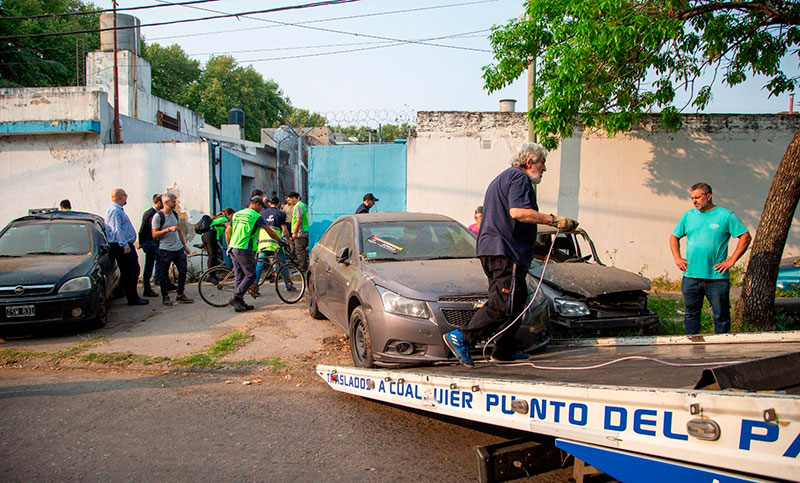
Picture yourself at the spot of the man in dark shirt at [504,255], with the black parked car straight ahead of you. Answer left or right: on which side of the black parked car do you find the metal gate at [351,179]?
right

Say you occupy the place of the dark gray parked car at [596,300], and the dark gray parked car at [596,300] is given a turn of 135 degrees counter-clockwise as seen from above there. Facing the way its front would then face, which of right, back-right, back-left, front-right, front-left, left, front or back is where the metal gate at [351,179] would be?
front-left

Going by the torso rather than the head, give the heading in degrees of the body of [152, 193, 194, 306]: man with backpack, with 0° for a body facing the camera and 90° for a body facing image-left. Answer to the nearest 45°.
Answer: approximately 315°

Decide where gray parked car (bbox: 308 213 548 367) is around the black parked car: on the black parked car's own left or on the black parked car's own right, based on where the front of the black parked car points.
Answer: on the black parked car's own left

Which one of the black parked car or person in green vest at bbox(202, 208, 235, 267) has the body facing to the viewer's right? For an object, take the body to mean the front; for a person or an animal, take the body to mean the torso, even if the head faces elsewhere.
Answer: the person in green vest

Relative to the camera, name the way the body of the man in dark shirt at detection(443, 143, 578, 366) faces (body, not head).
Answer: to the viewer's right

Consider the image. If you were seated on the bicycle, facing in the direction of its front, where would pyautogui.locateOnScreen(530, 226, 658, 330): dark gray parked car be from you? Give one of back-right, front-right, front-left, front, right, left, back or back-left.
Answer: front-right

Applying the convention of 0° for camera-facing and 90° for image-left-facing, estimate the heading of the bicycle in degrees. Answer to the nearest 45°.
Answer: approximately 270°

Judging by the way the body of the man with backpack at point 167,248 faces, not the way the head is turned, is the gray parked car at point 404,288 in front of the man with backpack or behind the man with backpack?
in front

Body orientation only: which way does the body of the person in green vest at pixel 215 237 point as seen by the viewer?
to the viewer's right

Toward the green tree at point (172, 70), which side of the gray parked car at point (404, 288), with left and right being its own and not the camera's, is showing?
back

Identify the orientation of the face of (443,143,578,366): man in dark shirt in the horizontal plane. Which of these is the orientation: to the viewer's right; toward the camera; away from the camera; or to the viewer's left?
to the viewer's right
